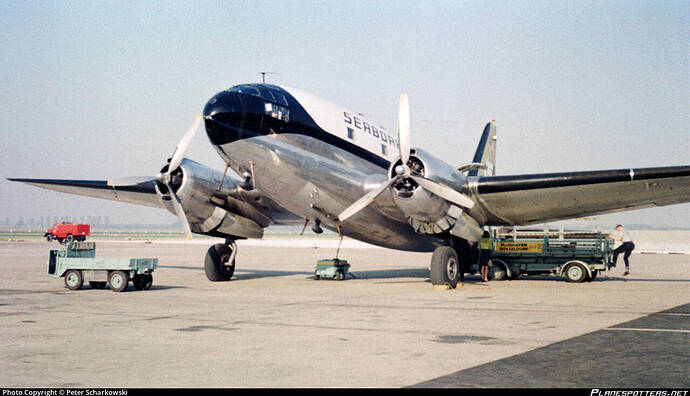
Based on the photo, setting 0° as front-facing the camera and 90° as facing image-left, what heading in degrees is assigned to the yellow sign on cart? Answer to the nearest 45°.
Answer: approximately 0°

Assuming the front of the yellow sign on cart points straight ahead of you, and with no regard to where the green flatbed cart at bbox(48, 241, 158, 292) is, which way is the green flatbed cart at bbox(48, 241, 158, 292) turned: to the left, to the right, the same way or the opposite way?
to the right

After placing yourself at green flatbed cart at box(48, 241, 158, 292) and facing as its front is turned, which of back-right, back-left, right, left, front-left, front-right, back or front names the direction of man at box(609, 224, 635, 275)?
back-right

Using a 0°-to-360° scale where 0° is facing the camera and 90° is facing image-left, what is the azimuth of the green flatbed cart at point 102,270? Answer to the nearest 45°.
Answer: approximately 135°

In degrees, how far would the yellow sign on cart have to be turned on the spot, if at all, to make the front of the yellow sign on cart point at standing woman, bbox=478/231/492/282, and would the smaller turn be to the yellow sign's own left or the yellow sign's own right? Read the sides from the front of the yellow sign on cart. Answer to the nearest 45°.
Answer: approximately 45° to the yellow sign's own right

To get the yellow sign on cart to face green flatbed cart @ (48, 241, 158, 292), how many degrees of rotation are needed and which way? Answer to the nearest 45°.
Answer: approximately 45° to its right

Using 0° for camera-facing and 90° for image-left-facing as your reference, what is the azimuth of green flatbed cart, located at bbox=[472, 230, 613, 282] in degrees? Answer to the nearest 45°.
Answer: approximately 90°

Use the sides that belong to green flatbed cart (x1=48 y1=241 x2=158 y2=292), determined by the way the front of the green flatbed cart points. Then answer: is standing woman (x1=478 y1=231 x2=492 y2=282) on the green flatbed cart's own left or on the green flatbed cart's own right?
on the green flatbed cart's own right

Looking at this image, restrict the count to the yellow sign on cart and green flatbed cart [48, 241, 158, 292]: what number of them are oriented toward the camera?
1
